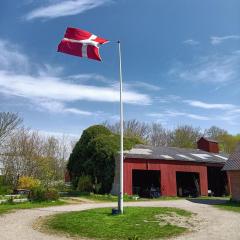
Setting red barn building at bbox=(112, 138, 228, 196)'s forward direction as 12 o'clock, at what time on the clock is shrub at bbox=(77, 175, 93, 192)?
The shrub is roughly at 2 o'clock from the red barn building.

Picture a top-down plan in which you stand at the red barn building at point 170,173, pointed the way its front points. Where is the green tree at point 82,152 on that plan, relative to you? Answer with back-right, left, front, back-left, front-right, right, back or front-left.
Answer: right

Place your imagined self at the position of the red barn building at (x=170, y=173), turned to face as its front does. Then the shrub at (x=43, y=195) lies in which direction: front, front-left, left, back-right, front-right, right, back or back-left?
front-right

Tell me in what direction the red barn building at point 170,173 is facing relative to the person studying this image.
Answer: facing the viewer

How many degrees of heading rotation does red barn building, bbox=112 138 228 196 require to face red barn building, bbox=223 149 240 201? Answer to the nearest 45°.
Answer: approximately 45° to its left

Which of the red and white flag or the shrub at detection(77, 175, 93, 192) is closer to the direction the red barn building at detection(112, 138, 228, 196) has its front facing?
the red and white flag

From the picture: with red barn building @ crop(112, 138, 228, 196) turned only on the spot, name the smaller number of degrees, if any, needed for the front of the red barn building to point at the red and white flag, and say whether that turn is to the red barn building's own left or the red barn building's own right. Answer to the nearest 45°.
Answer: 0° — it already faces it
